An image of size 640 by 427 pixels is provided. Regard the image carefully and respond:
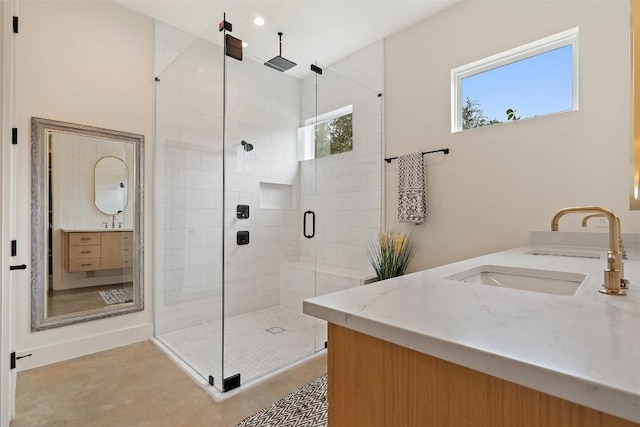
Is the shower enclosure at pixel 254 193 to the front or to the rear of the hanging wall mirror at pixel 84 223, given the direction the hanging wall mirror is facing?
to the front

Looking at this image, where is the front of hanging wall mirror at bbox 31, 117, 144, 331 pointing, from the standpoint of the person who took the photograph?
facing the viewer and to the right of the viewer

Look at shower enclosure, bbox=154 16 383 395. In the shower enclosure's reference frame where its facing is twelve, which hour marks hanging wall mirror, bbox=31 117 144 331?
The hanging wall mirror is roughly at 4 o'clock from the shower enclosure.

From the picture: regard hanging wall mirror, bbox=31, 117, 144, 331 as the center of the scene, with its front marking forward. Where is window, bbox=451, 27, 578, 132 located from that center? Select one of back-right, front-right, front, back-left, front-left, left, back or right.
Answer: front

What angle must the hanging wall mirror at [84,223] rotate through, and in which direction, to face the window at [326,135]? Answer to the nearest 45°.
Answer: approximately 45° to its left

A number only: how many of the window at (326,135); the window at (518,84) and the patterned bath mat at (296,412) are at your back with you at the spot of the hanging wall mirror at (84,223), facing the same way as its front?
0

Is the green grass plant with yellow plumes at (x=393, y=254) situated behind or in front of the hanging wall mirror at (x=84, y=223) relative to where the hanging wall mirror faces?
in front

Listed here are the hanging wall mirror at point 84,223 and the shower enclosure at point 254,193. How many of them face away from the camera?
0
